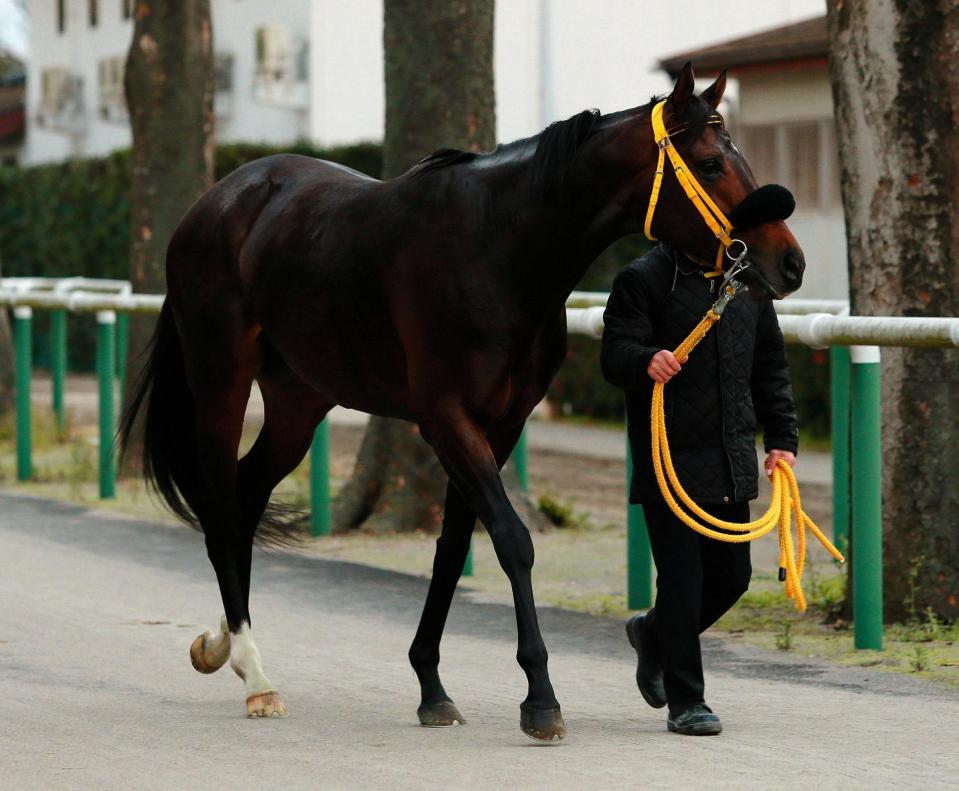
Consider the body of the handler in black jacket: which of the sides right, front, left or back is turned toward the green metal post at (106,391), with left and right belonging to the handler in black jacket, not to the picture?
back

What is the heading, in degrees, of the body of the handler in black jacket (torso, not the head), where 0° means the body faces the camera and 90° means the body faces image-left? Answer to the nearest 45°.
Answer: approximately 315°

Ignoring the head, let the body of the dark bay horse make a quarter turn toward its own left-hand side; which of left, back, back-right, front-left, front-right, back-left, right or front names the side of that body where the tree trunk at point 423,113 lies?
front-left

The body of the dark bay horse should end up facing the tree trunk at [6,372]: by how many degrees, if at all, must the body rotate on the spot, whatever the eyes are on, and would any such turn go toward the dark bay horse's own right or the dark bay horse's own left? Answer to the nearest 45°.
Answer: approximately 135° to the dark bay horse's own left

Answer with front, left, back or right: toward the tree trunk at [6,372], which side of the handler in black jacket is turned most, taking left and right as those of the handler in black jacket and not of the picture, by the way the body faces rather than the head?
back

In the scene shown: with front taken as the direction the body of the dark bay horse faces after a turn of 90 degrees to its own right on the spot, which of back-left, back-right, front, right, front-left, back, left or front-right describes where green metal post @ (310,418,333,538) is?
back-right

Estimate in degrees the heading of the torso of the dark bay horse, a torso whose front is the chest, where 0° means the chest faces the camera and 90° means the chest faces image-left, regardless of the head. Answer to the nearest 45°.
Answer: approximately 315°

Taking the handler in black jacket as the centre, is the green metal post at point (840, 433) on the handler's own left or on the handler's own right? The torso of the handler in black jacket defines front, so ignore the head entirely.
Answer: on the handler's own left

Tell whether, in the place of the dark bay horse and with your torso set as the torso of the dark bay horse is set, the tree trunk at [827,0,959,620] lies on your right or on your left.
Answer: on your left

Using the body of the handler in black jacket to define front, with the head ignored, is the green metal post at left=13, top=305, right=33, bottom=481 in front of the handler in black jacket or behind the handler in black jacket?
behind

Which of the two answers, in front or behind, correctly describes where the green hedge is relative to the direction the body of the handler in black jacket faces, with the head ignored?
behind

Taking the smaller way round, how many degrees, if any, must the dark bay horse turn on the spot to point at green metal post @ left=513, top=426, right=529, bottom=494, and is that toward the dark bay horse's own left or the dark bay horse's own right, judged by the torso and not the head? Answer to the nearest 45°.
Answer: approximately 135° to the dark bay horse's own left

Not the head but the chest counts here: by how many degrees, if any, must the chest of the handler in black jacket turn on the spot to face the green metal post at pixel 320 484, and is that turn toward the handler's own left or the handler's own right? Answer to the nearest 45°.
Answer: approximately 180°
